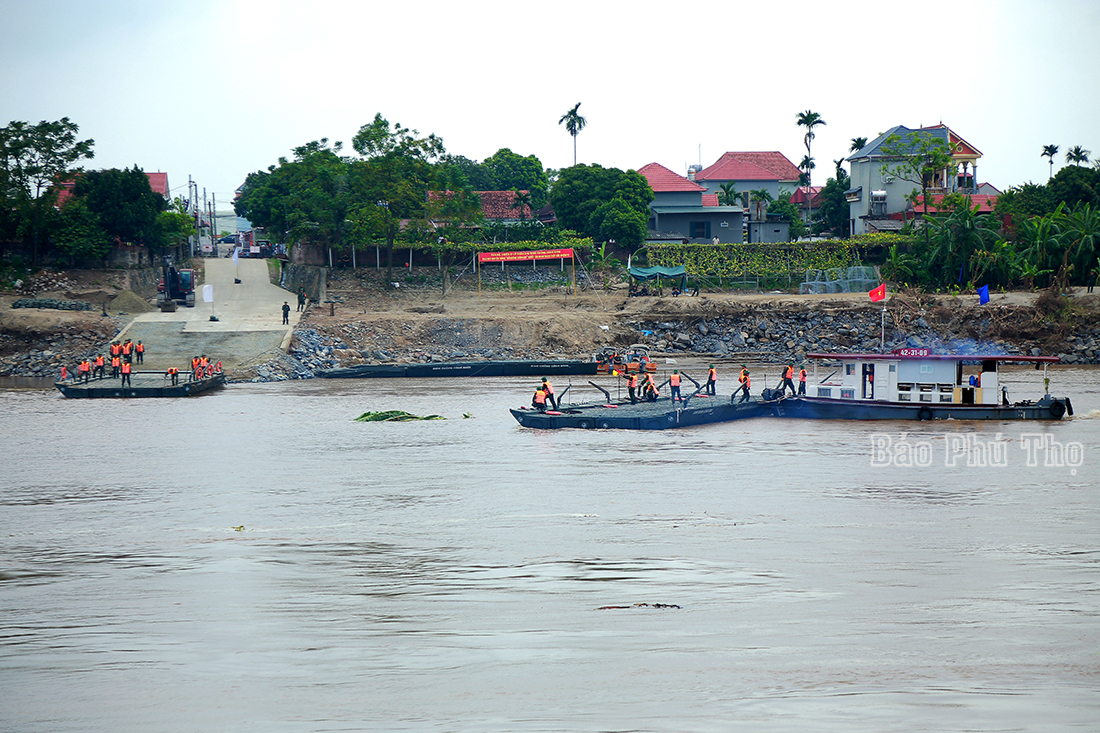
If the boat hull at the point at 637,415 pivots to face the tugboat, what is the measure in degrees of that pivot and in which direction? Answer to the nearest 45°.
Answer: approximately 180°

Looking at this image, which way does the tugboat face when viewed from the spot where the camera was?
facing to the left of the viewer

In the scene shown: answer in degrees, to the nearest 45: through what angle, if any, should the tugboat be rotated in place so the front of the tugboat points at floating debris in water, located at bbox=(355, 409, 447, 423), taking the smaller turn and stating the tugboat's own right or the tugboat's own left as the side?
0° — it already faces it

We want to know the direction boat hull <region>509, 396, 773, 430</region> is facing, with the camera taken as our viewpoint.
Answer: facing to the left of the viewer

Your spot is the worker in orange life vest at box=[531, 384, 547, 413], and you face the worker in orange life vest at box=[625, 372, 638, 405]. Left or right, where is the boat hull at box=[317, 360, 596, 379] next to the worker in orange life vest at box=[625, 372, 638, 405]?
left
